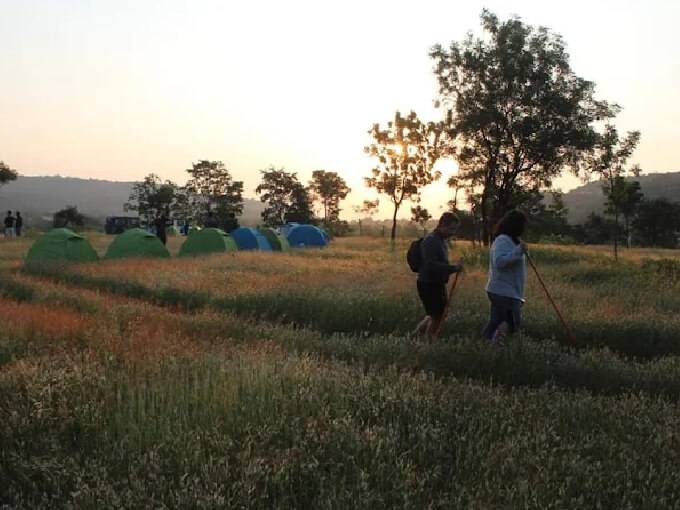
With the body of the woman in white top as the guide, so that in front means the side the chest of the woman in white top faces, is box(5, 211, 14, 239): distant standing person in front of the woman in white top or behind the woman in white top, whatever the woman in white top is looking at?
behind

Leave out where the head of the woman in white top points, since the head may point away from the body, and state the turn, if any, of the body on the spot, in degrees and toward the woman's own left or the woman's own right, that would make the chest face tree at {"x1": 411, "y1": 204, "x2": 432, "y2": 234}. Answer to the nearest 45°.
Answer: approximately 90° to the woman's own left

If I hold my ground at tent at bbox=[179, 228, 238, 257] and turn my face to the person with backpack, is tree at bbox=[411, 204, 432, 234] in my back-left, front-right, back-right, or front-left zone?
back-left

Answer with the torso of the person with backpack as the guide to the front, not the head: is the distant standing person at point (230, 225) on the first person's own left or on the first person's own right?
on the first person's own left

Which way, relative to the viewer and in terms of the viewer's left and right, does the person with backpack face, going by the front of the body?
facing to the right of the viewer

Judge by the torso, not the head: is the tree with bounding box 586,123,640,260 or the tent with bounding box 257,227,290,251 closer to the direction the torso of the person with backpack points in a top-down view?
the tree

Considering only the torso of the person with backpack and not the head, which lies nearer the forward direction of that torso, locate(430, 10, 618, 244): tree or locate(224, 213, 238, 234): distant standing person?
the tree

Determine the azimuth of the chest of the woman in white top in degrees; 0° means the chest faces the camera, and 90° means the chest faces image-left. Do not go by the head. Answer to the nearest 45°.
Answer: approximately 270°

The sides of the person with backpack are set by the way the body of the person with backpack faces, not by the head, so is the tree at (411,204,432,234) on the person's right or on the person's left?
on the person's left

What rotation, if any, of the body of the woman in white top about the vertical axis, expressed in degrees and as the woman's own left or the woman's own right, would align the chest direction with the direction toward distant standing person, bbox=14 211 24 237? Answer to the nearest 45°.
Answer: approximately 135° to the woman's own left

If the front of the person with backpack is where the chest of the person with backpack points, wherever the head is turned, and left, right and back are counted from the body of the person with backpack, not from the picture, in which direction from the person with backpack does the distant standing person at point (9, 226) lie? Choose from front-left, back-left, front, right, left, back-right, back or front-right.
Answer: back-left
